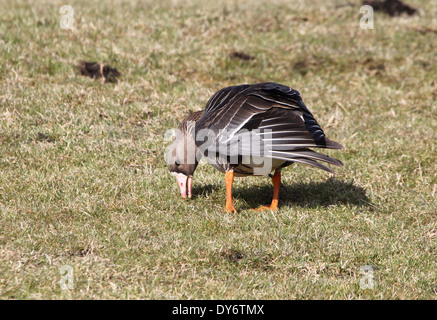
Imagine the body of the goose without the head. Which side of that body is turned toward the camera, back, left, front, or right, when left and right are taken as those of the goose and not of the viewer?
left
